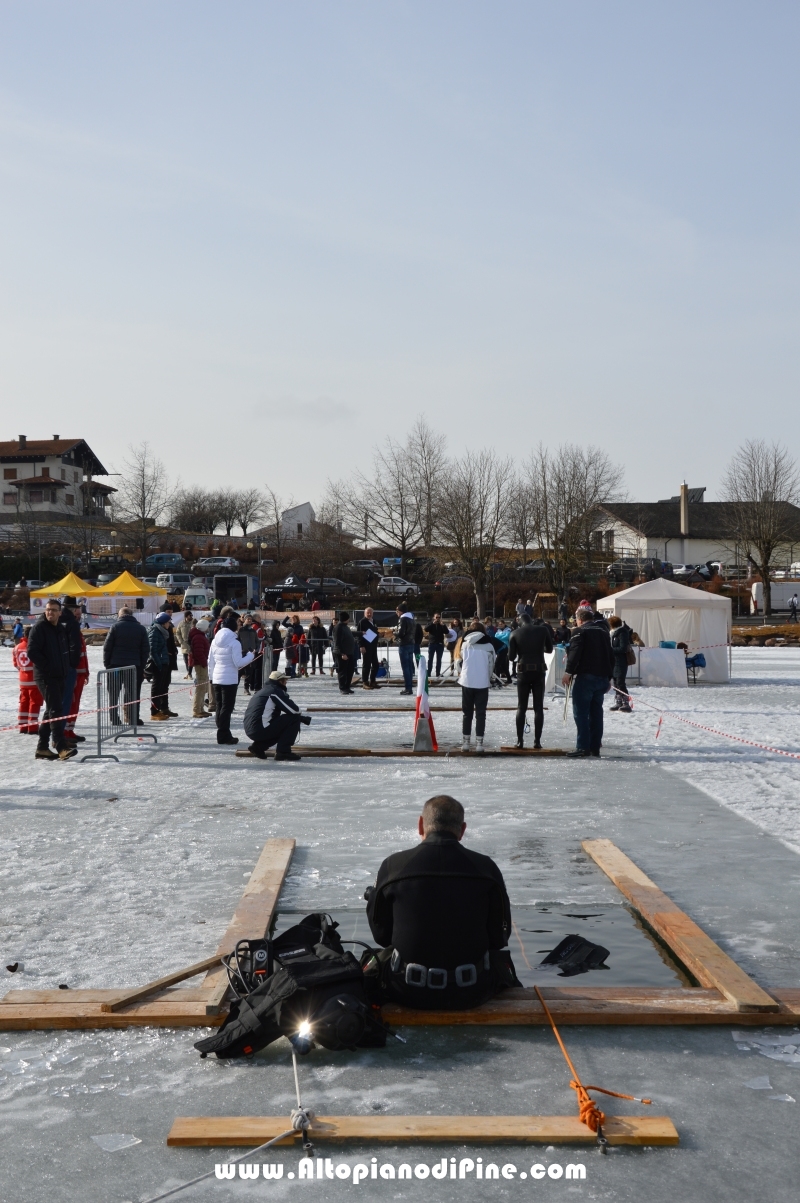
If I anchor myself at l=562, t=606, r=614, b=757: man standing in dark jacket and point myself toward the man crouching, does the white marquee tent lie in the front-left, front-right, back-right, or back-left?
back-right

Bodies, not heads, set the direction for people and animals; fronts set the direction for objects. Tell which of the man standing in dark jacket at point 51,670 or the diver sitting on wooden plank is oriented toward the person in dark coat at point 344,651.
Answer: the diver sitting on wooden plank

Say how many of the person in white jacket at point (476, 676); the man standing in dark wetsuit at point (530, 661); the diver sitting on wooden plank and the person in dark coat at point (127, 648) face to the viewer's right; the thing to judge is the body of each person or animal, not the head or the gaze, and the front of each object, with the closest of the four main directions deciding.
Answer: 0

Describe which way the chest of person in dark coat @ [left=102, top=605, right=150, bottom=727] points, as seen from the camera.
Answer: away from the camera

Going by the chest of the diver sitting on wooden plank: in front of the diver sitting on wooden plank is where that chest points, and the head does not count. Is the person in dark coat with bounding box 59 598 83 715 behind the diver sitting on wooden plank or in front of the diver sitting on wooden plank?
in front

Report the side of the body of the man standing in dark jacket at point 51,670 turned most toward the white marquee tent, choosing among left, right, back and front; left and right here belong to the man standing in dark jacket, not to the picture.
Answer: left

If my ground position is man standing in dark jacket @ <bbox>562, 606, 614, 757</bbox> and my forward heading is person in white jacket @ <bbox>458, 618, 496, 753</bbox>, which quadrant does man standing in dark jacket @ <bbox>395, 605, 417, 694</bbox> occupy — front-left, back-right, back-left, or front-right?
front-right

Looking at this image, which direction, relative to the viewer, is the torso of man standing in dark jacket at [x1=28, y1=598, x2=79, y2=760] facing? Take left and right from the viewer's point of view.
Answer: facing the viewer and to the right of the viewer

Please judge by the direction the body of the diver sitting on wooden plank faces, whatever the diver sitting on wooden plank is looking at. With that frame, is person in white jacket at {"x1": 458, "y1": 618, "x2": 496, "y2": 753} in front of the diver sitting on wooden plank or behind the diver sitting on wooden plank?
in front

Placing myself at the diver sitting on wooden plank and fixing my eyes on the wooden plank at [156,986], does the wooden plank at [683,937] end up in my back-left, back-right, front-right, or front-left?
back-right

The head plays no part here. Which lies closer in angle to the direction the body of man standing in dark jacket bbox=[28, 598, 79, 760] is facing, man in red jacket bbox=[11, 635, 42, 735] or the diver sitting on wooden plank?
the diver sitting on wooden plank

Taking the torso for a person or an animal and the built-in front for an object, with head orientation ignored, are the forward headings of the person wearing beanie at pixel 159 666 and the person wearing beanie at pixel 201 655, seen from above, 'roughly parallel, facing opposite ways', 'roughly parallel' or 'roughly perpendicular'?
roughly parallel

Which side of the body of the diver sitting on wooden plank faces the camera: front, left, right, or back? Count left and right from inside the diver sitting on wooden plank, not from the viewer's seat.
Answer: back
